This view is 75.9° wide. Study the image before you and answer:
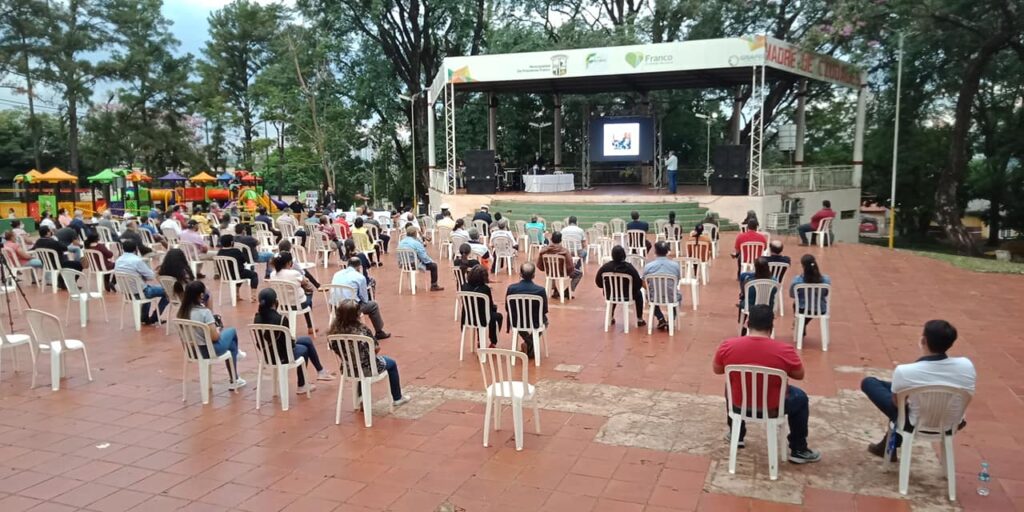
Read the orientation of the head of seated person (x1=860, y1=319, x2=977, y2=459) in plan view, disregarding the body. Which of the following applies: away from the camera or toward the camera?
away from the camera

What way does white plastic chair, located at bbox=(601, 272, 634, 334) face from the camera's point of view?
away from the camera

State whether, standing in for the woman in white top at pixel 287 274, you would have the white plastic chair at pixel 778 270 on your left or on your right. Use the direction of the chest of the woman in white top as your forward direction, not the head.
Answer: on your right

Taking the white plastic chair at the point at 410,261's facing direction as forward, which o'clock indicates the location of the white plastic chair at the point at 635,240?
the white plastic chair at the point at 635,240 is roughly at 1 o'clock from the white plastic chair at the point at 410,261.

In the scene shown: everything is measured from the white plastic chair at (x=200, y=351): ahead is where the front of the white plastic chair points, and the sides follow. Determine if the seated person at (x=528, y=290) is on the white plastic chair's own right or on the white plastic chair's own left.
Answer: on the white plastic chair's own right

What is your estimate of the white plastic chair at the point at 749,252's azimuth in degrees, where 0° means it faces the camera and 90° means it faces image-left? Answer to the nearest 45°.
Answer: approximately 180°

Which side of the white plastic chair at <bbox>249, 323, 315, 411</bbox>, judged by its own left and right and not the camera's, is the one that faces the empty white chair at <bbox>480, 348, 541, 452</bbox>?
right

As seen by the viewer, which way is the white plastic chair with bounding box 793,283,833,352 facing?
away from the camera

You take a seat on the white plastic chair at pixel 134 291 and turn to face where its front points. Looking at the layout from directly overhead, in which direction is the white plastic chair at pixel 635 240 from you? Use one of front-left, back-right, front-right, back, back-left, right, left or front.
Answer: front-right

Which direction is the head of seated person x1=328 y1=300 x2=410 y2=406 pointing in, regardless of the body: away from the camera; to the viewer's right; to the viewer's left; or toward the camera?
away from the camera

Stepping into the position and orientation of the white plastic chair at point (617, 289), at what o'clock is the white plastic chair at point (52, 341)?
the white plastic chair at point (52, 341) is roughly at 8 o'clock from the white plastic chair at point (617, 289).

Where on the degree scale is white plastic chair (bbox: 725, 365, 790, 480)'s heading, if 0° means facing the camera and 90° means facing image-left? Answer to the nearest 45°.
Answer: approximately 180°

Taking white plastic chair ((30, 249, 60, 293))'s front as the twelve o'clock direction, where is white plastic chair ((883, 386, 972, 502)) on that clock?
white plastic chair ((883, 386, 972, 502)) is roughly at 4 o'clock from white plastic chair ((30, 249, 60, 293)).

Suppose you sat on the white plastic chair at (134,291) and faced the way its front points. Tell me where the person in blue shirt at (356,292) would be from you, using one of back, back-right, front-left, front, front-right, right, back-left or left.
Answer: right

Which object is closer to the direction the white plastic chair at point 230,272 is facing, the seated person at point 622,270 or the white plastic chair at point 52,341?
the seated person

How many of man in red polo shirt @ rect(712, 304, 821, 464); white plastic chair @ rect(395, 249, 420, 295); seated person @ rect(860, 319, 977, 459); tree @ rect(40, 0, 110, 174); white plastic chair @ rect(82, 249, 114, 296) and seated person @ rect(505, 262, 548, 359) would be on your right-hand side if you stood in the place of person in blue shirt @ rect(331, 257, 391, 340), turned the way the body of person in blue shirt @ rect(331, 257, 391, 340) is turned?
3

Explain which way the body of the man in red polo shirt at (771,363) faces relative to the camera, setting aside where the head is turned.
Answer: away from the camera

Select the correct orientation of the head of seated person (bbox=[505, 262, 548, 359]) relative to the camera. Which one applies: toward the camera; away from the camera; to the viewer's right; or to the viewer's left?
away from the camera
